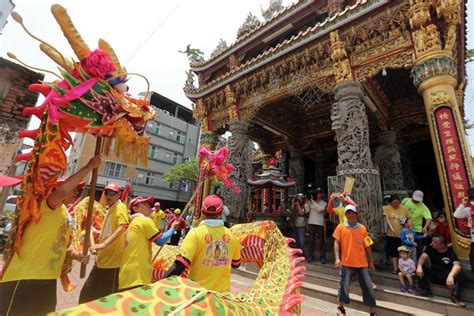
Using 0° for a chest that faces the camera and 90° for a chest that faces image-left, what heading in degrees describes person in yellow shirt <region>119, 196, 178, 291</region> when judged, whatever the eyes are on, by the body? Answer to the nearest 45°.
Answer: approximately 270°

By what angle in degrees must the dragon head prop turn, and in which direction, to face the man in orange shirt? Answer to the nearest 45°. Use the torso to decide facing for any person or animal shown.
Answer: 0° — it already faces them

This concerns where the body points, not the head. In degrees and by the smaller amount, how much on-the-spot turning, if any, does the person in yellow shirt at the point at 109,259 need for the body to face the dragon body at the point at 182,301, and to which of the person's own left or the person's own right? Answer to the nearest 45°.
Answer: approximately 45° to the person's own left

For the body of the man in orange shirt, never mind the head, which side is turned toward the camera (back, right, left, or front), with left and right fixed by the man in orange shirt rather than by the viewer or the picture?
front

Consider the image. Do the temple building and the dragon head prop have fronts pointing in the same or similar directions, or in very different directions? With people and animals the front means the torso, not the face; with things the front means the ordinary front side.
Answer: very different directions

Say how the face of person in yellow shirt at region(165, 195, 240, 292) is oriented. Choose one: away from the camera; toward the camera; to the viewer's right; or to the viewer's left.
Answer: away from the camera

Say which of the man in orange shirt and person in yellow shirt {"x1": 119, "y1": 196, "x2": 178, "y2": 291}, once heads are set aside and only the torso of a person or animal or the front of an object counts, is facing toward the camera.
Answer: the man in orange shirt

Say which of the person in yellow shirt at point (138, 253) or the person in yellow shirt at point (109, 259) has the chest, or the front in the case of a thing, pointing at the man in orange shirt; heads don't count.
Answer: the person in yellow shirt at point (138, 253)

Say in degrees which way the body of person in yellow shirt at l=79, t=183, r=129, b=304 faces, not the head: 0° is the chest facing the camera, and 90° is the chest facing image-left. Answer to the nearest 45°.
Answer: approximately 45°

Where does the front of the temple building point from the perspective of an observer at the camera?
facing the viewer and to the left of the viewer

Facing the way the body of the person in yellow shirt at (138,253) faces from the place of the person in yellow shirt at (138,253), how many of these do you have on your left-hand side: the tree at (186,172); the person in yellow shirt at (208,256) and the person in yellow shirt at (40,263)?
1

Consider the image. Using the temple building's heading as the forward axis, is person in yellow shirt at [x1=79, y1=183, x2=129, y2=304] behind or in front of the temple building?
in front

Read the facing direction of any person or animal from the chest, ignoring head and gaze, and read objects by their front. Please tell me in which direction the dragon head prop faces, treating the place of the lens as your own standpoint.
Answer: facing to the right of the viewer
